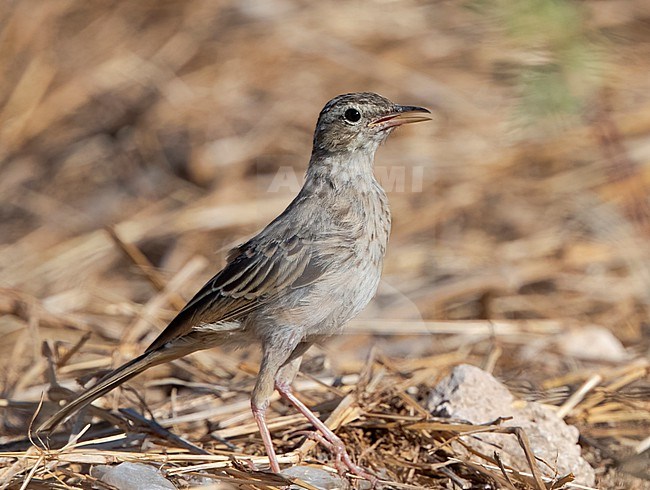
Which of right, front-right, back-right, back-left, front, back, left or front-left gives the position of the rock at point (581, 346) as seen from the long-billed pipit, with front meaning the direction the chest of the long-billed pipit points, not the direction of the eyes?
front-left

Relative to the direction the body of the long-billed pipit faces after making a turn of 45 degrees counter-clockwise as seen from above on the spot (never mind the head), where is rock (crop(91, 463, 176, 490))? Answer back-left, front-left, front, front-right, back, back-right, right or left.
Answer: back

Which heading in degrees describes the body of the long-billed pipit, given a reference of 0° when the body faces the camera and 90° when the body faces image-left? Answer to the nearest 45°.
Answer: approximately 270°

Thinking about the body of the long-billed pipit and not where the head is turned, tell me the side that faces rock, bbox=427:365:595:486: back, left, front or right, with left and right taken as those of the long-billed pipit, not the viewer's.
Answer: front

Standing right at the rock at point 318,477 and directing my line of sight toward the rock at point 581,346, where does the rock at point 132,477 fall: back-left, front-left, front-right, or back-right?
back-left
